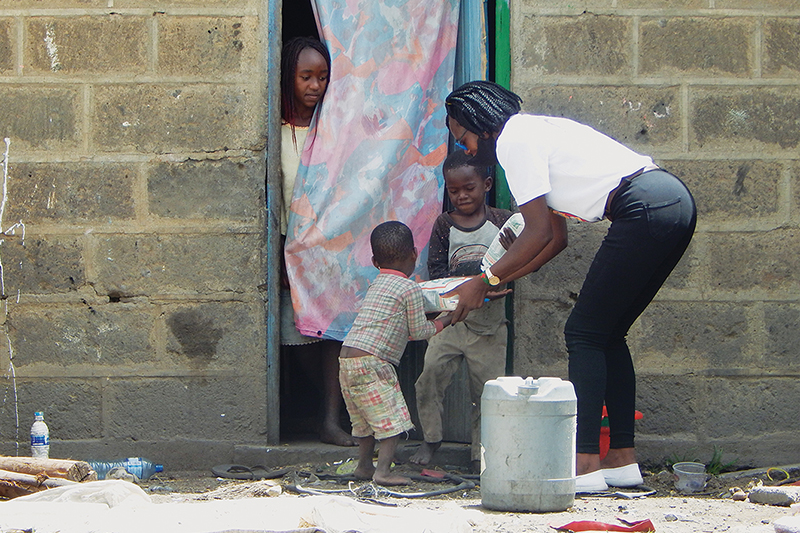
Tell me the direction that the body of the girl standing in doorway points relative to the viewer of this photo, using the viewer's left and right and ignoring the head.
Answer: facing the viewer and to the right of the viewer

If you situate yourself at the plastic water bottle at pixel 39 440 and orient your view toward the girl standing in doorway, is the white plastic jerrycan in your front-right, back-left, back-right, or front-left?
front-right

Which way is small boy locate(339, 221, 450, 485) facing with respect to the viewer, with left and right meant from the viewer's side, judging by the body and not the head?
facing away from the viewer and to the right of the viewer

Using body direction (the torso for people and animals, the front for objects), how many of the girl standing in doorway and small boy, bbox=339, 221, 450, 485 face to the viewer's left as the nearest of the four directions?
0

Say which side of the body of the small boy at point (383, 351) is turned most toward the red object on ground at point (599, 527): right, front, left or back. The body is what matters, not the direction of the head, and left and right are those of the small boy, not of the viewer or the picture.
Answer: right

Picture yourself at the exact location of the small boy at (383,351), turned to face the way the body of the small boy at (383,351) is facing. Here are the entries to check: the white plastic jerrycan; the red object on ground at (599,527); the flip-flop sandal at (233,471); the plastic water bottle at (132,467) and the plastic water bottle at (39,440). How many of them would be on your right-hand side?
2

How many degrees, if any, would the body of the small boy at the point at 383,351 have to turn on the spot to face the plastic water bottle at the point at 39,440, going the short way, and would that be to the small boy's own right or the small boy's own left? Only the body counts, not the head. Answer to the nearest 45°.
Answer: approximately 135° to the small boy's own left

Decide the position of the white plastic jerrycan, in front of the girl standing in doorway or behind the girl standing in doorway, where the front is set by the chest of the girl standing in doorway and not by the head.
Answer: in front

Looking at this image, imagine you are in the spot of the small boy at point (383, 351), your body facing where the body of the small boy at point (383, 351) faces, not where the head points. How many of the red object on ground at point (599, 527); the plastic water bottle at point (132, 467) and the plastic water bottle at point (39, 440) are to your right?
1
